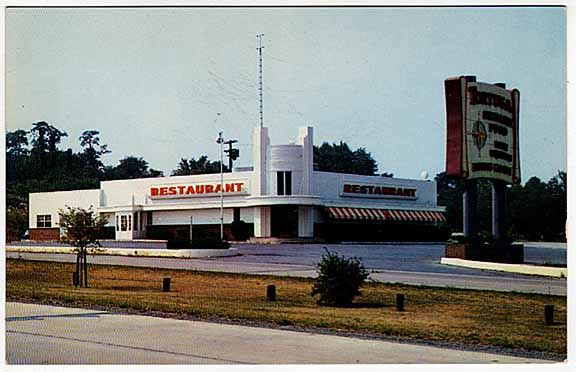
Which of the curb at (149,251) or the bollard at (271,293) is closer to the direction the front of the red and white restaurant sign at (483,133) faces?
the bollard

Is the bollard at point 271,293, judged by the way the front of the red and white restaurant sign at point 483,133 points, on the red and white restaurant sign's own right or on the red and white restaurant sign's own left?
on the red and white restaurant sign's own right

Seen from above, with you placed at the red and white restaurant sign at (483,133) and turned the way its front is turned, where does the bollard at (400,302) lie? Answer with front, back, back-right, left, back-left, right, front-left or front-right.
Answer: front-right

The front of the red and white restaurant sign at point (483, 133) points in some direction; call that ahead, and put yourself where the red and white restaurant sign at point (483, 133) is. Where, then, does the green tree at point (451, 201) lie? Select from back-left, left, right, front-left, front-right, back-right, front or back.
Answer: back-left

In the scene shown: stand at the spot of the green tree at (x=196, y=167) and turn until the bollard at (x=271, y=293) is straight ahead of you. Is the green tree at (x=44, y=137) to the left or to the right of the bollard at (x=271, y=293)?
right

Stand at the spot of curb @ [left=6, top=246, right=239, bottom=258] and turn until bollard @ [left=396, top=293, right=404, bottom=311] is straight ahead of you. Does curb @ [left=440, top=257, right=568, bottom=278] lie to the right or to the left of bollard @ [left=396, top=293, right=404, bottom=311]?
left

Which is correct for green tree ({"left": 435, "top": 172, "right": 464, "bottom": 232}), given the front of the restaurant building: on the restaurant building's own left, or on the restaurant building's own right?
on the restaurant building's own left
